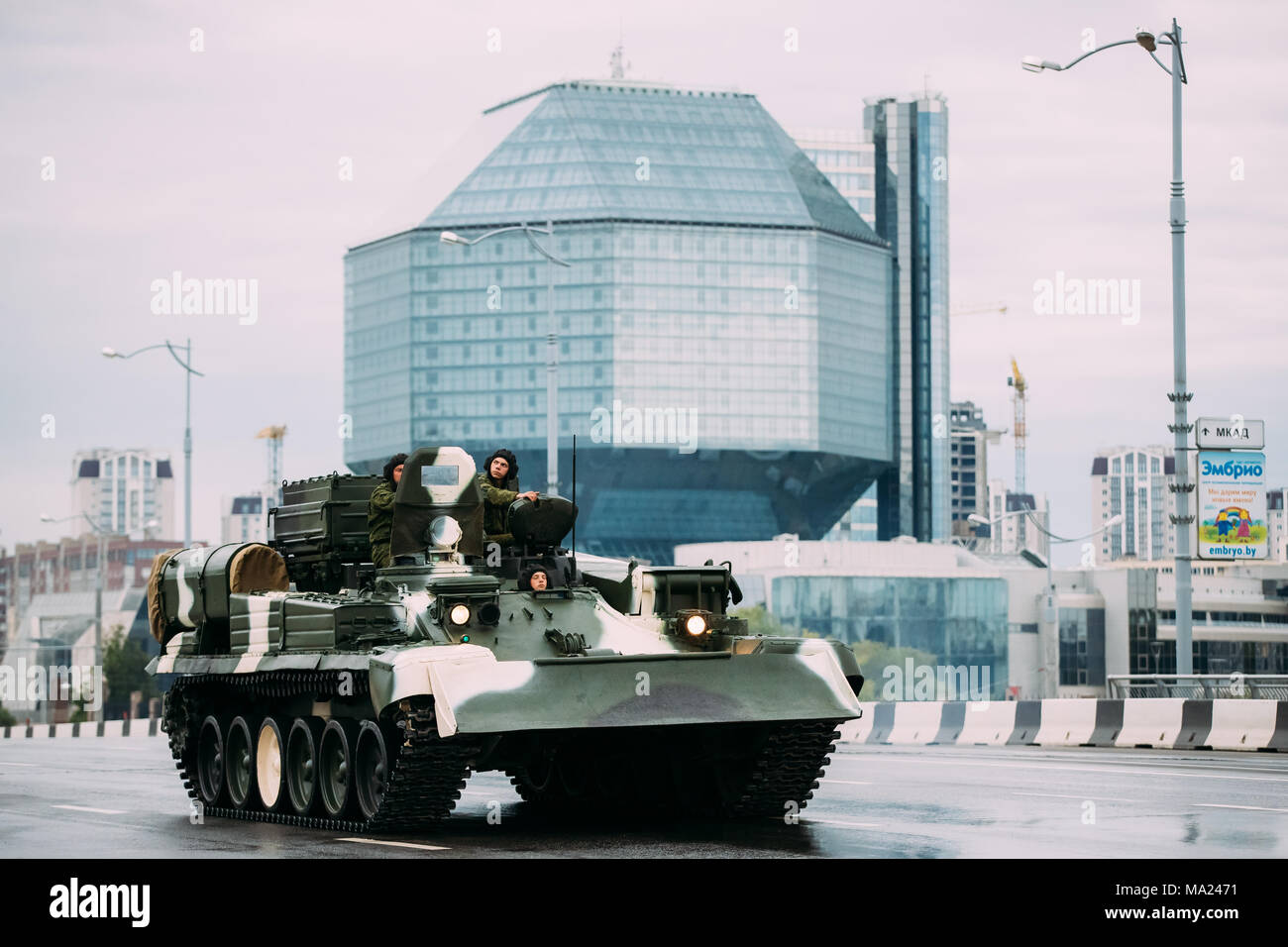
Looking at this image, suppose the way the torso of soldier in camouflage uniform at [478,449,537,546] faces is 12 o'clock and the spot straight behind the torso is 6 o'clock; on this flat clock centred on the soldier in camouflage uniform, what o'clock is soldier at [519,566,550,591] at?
The soldier is roughly at 1 o'clock from the soldier in camouflage uniform.

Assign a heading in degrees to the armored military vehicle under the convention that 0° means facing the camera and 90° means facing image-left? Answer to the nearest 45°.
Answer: approximately 315°

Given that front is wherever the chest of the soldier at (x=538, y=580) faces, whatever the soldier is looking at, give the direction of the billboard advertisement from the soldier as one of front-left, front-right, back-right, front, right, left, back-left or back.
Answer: left

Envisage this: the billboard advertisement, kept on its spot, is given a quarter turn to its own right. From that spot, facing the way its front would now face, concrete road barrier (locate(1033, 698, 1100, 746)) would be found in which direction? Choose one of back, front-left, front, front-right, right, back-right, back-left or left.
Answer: front-left

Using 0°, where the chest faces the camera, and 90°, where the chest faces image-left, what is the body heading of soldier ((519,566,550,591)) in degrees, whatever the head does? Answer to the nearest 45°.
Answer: approximately 315°

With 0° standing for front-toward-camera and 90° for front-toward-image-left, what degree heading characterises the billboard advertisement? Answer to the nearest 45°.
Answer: approximately 0°

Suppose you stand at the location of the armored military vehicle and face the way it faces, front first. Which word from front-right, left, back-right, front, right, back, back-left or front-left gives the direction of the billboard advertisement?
left

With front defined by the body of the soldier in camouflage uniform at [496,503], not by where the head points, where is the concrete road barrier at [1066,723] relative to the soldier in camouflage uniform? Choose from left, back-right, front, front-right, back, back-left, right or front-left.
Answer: left

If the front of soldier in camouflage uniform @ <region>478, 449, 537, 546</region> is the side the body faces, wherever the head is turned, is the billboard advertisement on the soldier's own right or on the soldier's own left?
on the soldier's own left

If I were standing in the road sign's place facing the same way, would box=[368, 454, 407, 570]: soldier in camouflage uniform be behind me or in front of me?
in front

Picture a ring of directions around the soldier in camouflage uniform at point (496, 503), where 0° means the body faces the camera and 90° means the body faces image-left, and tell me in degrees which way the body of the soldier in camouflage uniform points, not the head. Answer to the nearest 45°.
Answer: approximately 315°

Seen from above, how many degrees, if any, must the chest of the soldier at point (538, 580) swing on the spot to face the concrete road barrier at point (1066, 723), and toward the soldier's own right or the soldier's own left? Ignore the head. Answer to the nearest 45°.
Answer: approximately 90° to the soldier's own left

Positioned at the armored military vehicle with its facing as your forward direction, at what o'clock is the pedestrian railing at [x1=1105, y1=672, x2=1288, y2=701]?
The pedestrian railing is roughly at 9 o'clock from the armored military vehicle.

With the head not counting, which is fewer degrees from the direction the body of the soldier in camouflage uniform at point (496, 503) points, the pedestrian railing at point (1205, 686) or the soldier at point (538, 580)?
the soldier
